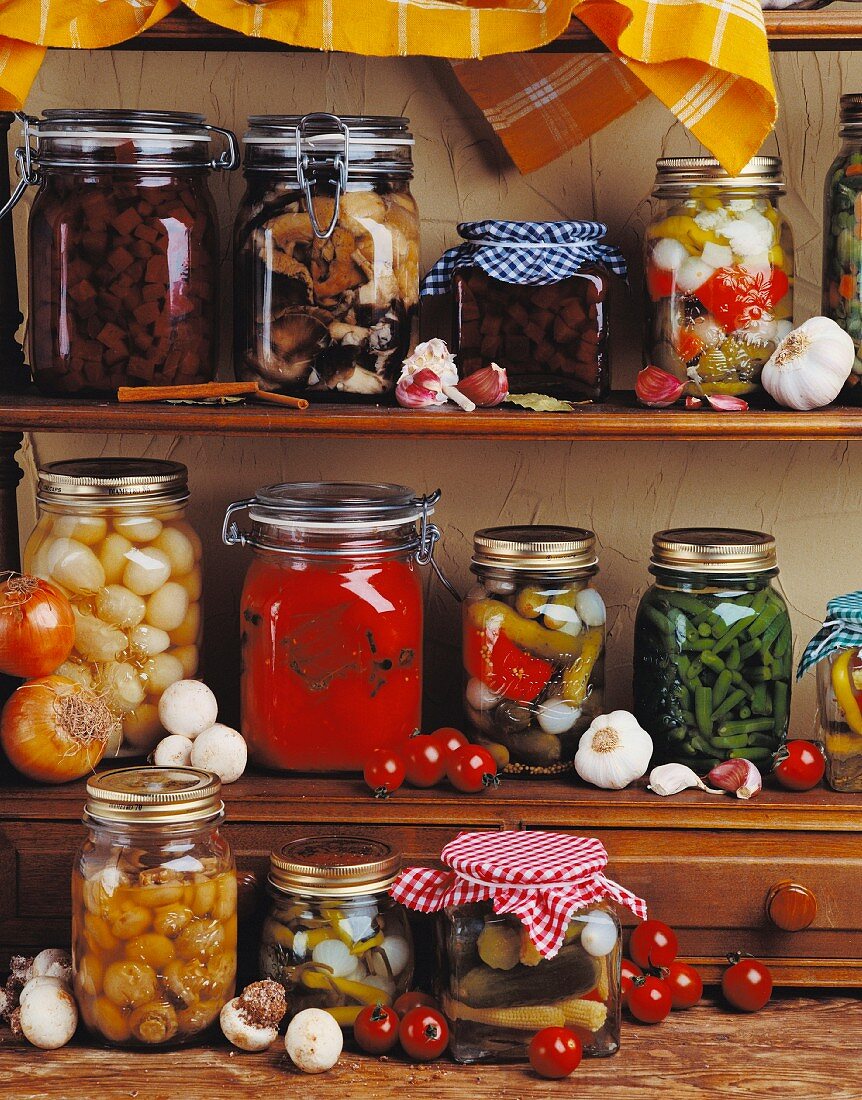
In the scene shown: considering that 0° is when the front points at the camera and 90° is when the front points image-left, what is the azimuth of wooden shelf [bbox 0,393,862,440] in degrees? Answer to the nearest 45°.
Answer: approximately 0°

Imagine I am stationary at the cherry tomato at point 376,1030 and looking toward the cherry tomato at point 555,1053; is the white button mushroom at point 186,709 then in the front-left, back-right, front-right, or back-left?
back-left

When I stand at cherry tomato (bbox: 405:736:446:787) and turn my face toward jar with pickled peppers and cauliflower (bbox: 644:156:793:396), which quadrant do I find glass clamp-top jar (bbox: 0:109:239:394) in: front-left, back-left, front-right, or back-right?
back-left
